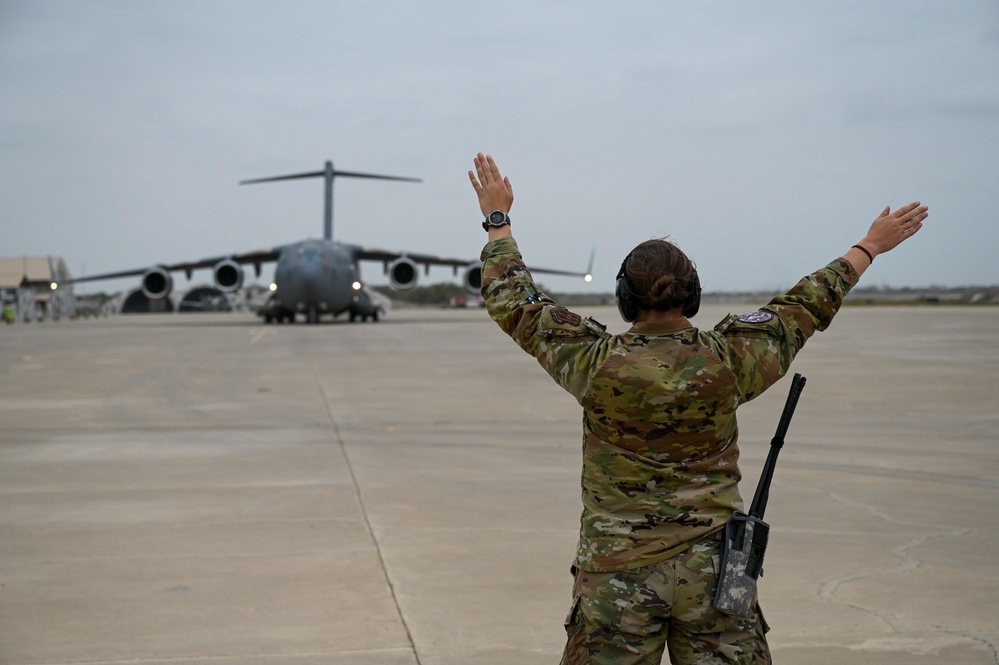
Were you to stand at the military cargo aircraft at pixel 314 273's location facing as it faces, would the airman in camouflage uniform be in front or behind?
in front

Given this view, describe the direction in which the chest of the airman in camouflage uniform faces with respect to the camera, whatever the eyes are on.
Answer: away from the camera

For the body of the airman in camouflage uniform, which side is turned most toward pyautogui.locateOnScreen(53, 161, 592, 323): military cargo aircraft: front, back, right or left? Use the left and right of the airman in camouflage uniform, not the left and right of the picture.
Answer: front

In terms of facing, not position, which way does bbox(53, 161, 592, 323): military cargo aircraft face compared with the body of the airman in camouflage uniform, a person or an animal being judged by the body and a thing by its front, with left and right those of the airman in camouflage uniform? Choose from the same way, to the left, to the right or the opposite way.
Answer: the opposite way

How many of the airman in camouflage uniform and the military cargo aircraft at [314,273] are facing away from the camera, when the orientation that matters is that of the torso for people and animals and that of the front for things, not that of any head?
1
